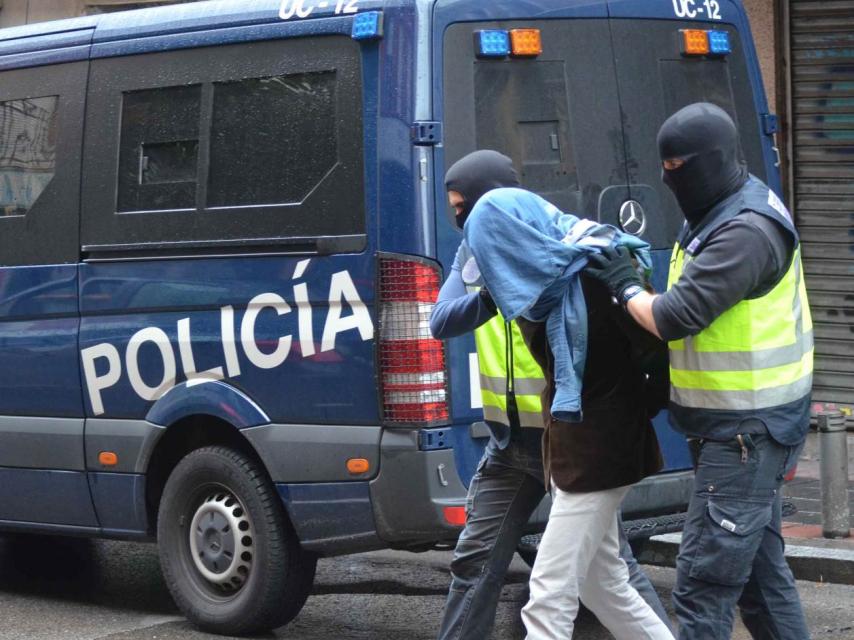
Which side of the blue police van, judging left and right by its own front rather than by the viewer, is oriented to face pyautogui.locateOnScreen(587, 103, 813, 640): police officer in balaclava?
back

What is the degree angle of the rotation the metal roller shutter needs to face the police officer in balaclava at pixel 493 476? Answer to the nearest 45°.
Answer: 0° — it already faces them

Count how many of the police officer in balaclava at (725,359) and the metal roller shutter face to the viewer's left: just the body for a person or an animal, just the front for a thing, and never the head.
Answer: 1

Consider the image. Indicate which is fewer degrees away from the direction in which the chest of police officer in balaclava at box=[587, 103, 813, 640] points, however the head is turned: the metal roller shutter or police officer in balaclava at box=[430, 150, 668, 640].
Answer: the police officer in balaclava

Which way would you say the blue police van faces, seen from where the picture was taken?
facing away from the viewer and to the left of the viewer

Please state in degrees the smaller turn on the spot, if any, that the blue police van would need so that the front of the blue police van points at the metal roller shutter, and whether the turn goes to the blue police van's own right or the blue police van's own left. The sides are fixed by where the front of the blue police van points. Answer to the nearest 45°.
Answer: approximately 90° to the blue police van's own right

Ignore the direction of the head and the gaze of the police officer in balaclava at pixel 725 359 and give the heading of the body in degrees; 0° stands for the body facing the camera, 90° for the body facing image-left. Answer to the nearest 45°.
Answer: approximately 90°

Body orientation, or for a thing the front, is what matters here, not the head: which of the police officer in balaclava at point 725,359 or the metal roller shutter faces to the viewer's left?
the police officer in balaclava

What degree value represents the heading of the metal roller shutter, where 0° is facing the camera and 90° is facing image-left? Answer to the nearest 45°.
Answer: approximately 0°
